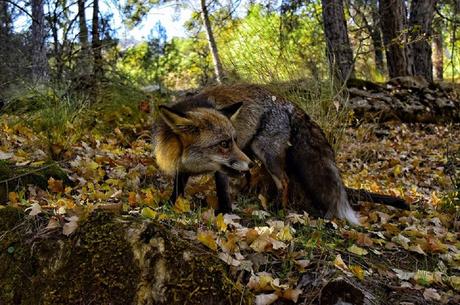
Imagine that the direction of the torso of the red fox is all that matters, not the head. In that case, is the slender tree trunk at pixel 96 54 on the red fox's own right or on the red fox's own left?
on the red fox's own right

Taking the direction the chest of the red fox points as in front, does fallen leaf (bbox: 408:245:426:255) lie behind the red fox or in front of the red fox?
behind

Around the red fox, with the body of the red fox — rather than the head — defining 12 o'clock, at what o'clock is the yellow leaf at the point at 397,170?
The yellow leaf is roughly at 4 o'clock from the red fox.

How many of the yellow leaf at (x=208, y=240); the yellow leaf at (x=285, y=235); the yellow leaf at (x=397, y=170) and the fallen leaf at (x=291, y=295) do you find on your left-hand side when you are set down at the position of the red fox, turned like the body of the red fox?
3

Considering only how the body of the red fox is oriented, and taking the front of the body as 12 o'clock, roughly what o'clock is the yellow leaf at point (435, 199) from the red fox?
The yellow leaf is roughly at 5 o'clock from the red fox.

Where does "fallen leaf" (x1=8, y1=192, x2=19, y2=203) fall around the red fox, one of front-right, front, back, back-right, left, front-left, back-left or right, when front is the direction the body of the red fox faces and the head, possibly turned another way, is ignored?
front-left

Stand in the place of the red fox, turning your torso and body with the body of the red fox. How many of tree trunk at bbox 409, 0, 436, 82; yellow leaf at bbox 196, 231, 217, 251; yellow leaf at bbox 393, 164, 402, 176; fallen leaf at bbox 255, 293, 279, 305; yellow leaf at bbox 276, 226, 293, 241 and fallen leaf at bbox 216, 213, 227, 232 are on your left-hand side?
4

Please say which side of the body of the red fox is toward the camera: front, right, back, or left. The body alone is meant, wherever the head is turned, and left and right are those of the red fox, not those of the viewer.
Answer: left

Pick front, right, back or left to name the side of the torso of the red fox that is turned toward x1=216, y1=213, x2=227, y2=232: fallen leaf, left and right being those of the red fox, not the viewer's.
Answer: left

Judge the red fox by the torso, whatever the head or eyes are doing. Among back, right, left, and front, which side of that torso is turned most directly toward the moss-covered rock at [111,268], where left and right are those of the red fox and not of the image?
left

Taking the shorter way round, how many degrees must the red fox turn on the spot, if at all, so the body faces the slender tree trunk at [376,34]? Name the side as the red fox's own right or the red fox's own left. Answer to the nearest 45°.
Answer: approximately 90° to the red fox's own right

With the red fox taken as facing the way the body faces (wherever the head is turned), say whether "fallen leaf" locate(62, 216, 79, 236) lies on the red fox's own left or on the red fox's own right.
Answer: on the red fox's own left

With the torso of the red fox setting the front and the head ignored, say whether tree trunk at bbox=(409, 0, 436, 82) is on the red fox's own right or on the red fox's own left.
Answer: on the red fox's own right

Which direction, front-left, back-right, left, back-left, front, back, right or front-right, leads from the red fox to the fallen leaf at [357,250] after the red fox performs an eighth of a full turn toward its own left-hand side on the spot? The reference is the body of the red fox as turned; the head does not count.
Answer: left

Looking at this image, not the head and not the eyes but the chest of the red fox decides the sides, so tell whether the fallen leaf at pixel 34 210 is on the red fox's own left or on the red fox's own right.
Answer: on the red fox's own left

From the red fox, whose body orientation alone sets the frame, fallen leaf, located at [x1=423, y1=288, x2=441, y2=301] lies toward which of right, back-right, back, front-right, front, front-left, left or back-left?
back-left
